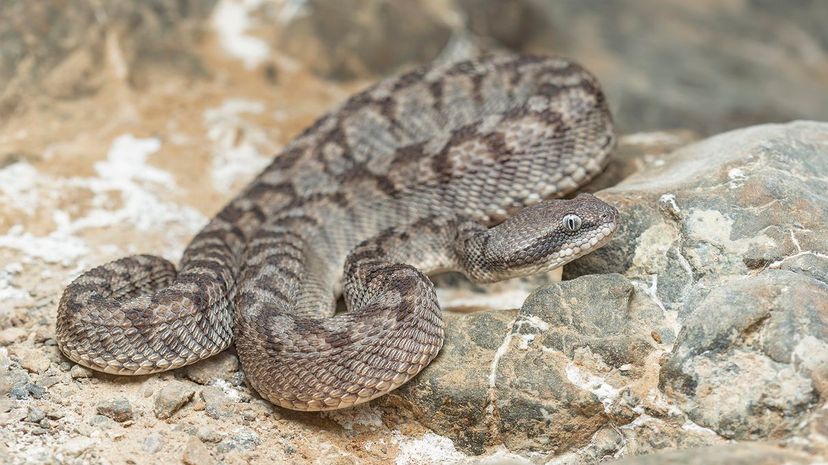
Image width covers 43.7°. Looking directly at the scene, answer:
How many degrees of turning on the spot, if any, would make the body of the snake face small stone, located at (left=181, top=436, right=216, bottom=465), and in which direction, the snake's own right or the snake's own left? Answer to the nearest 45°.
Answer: approximately 135° to the snake's own right

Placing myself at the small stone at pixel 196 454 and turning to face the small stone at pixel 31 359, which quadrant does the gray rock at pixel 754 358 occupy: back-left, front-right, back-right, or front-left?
back-right

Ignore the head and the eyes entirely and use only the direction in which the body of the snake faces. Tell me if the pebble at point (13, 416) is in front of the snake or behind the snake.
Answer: behind

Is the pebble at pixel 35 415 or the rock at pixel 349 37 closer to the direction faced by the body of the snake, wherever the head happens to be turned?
the rock

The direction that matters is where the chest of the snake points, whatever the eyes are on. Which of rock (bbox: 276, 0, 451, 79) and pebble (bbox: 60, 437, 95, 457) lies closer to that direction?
the rock

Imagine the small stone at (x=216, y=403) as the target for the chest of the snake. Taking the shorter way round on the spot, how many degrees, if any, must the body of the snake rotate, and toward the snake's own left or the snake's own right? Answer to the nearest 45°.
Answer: approximately 135° to the snake's own right

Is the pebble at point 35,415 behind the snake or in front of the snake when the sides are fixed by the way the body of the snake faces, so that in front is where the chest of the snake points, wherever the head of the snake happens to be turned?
behind

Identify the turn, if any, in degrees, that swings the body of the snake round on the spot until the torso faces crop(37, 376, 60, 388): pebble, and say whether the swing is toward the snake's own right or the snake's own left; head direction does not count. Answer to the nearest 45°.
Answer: approximately 135° to the snake's own right

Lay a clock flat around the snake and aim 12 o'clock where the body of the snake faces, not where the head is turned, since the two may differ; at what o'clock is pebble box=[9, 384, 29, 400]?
The pebble is roughly at 5 o'clock from the snake.

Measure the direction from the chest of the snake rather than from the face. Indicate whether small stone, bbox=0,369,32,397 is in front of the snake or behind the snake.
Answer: behind

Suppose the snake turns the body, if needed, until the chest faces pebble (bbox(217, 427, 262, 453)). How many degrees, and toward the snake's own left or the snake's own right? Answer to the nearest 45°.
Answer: approximately 135° to the snake's own right

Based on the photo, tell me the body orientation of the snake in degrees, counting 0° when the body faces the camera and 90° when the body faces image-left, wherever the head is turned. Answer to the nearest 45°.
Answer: approximately 270°
